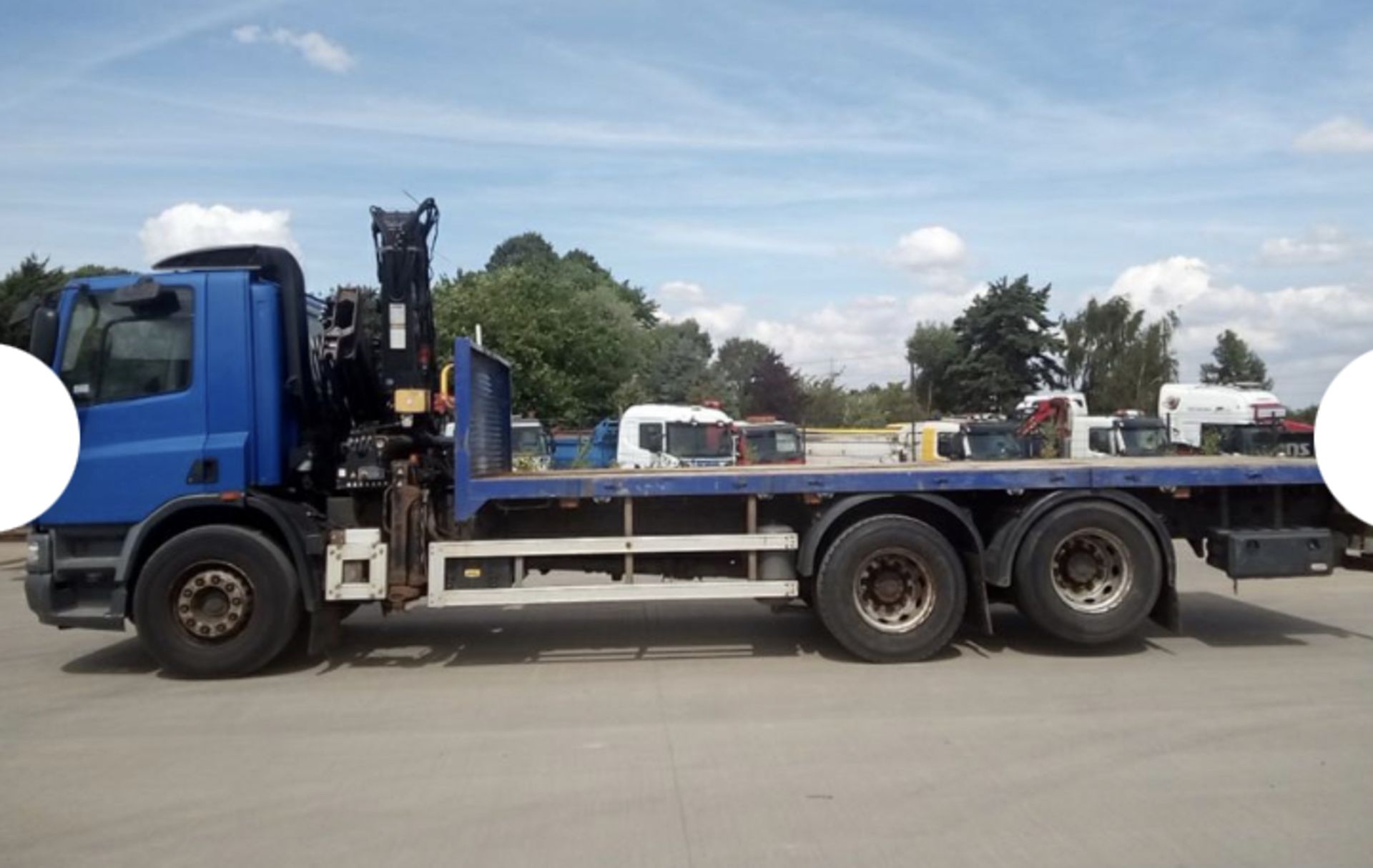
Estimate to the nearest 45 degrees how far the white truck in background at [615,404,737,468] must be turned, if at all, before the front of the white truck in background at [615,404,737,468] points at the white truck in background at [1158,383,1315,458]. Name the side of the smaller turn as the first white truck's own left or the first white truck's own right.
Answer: approximately 90° to the first white truck's own left

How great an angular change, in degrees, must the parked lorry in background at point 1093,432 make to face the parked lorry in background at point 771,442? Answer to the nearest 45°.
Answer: approximately 90° to its right

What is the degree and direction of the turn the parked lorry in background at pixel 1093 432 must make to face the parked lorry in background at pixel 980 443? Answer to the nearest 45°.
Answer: approximately 90° to its right

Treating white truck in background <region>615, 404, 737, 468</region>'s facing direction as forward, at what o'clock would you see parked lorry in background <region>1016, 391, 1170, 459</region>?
The parked lorry in background is roughly at 10 o'clock from the white truck in background.

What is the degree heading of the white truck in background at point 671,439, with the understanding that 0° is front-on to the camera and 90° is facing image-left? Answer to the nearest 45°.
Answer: approximately 315°

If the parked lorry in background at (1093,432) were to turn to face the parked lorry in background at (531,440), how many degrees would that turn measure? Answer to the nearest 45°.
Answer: approximately 90° to its right

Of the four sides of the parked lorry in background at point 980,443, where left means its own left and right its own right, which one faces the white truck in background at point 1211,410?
left
